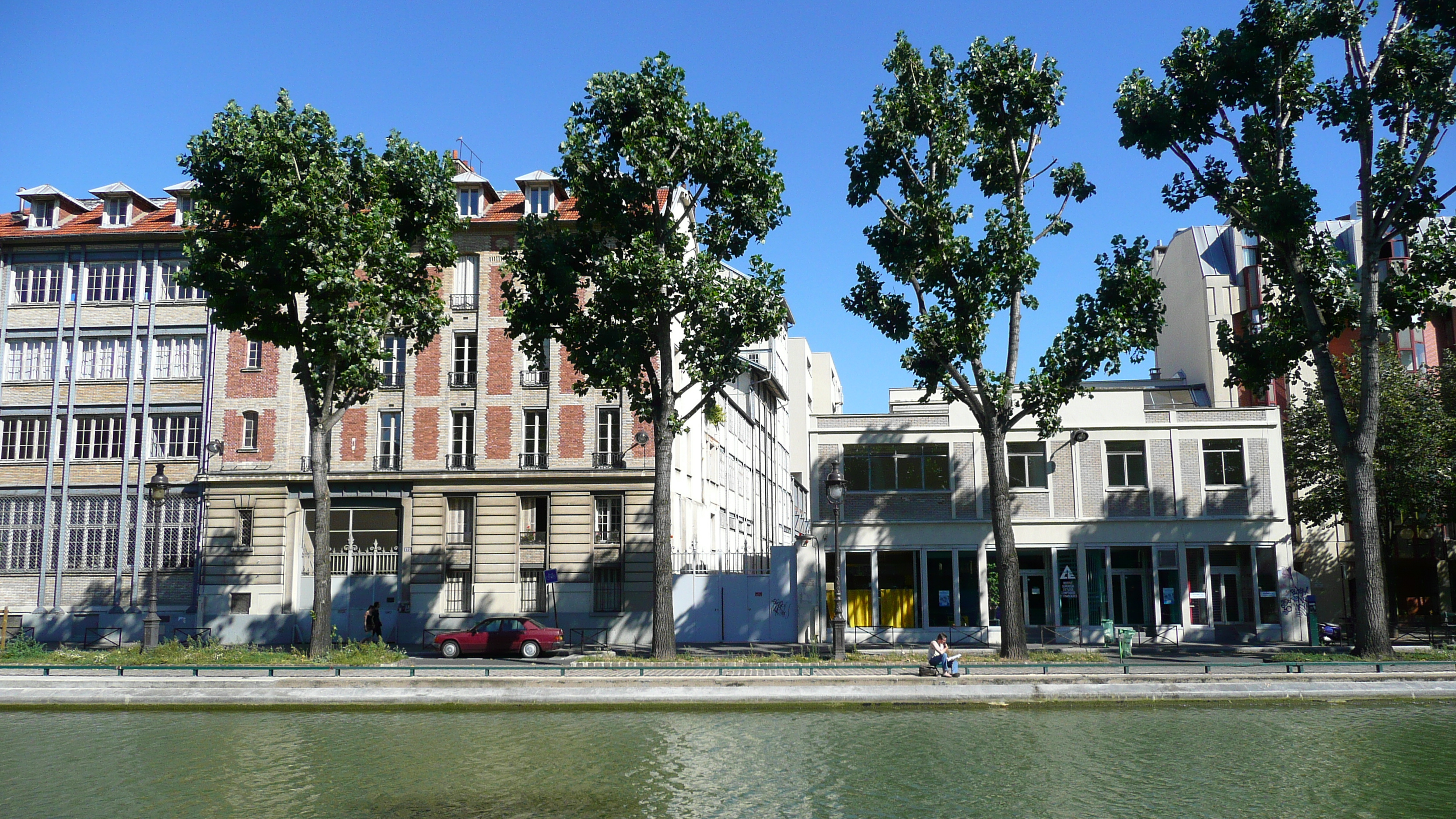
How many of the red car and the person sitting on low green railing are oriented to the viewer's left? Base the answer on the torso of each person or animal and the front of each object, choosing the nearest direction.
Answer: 1

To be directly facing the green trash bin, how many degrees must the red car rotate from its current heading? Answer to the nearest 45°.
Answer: approximately 135° to its left

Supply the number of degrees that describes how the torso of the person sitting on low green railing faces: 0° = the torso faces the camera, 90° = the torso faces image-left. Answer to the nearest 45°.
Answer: approximately 315°

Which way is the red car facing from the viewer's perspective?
to the viewer's left

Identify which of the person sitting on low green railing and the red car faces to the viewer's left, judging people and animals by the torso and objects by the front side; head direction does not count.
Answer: the red car

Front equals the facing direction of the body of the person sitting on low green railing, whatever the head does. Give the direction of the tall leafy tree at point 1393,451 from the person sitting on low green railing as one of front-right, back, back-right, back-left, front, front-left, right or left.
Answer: left

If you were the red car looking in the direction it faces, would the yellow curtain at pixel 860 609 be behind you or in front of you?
behind

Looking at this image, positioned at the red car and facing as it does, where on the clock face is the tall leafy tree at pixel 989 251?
The tall leafy tree is roughly at 7 o'clock from the red car.

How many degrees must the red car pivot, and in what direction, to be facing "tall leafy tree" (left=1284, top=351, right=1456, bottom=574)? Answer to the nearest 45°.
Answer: approximately 180°

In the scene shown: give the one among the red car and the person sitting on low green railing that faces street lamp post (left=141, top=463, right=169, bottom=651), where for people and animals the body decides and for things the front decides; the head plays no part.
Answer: the red car

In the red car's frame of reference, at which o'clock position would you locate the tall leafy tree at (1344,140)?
The tall leafy tree is roughly at 7 o'clock from the red car.
